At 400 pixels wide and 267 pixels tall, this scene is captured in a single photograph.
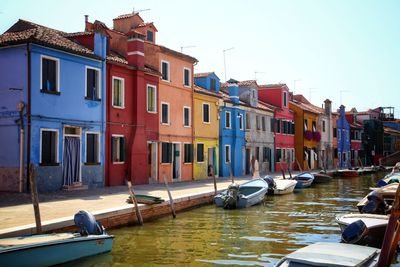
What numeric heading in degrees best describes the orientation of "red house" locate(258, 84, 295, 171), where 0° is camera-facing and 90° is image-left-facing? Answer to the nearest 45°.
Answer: approximately 315°

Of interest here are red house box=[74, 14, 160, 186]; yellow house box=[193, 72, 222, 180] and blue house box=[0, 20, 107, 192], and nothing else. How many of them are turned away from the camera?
0

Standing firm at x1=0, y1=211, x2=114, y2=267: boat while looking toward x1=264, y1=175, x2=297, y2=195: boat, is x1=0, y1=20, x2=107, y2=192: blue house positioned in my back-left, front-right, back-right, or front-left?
front-left

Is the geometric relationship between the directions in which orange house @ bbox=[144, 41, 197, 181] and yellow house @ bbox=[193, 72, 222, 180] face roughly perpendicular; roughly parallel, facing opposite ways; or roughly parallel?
roughly parallel

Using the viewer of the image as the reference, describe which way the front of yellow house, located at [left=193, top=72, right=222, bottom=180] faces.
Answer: facing the viewer and to the right of the viewer

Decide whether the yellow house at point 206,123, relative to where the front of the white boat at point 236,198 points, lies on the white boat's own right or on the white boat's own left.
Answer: on the white boat's own left

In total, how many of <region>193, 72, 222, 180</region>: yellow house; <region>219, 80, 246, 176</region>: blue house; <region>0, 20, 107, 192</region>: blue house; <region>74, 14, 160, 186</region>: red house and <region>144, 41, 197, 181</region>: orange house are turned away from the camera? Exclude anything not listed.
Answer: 0

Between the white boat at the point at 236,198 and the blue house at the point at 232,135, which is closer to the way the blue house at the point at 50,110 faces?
the white boat

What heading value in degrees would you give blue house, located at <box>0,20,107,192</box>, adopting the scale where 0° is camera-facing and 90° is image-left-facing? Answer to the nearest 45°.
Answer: approximately 315°

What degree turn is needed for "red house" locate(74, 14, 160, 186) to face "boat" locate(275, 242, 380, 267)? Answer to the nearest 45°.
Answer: approximately 45° to its right

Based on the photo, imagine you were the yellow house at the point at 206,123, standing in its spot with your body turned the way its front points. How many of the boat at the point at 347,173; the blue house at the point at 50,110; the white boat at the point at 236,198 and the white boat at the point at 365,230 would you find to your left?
1

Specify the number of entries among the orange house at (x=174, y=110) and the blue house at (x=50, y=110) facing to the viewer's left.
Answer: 0

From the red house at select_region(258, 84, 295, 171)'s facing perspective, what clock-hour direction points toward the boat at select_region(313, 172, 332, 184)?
The boat is roughly at 1 o'clock from the red house.

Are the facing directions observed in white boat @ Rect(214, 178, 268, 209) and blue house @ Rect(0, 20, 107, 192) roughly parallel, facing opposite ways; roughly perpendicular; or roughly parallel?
roughly perpendicular

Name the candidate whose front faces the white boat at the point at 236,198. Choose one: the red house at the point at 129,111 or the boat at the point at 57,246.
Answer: the red house

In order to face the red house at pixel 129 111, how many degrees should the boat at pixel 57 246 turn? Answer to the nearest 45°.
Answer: approximately 135° to its right
